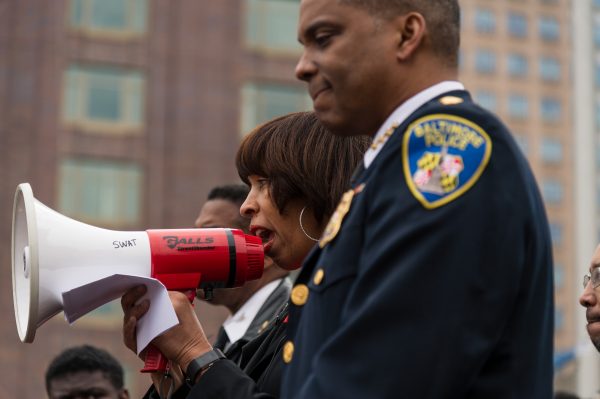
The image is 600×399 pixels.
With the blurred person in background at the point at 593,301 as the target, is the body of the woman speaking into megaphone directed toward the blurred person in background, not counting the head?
no

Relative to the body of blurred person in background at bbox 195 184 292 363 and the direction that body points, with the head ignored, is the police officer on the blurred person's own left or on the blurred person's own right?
on the blurred person's own left

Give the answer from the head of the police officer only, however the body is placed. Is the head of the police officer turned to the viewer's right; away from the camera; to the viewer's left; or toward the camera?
to the viewer's left

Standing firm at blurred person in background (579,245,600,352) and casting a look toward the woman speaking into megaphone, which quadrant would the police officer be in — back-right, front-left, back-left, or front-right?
front-left

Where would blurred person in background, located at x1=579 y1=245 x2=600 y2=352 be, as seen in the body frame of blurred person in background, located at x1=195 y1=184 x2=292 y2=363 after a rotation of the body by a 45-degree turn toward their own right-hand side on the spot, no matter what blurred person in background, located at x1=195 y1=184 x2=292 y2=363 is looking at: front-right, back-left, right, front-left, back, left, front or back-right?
back-left

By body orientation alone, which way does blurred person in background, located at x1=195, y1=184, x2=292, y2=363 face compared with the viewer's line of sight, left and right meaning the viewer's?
facing the viewer and to the left of the viewer

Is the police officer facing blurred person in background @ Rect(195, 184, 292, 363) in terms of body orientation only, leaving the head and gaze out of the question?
no

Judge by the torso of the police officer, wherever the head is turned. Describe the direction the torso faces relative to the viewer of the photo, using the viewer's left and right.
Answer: facing to the left of the viewer

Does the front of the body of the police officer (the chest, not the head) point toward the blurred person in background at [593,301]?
no

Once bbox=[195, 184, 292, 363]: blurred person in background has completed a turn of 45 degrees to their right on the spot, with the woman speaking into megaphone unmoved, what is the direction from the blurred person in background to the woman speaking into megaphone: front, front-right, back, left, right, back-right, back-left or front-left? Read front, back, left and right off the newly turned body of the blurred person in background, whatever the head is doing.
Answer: left

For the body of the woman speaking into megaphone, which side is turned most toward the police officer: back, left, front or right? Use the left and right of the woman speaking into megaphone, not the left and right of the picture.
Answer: left

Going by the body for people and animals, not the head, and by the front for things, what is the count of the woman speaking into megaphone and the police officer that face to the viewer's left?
2

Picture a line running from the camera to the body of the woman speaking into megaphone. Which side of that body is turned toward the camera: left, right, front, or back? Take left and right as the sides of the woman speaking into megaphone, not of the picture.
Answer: left

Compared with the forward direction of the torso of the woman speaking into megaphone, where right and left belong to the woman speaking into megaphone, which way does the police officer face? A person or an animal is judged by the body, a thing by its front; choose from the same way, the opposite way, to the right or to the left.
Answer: the same way
